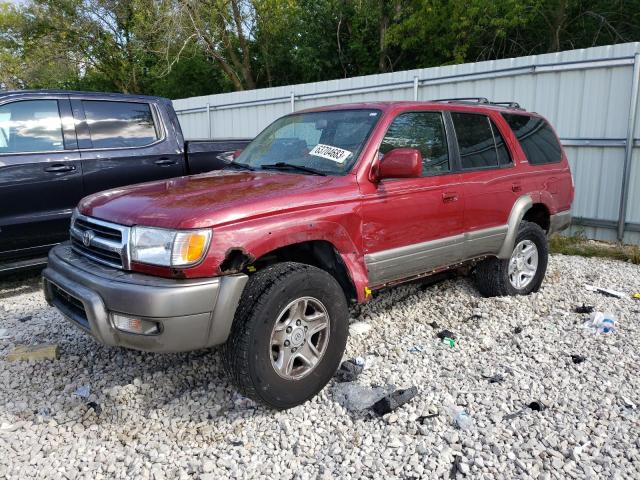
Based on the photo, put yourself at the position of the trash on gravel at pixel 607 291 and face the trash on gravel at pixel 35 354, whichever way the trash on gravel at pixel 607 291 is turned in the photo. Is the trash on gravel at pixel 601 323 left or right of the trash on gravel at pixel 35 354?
left

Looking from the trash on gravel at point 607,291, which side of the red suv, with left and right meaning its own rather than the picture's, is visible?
back

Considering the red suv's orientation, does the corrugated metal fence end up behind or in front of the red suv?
behind

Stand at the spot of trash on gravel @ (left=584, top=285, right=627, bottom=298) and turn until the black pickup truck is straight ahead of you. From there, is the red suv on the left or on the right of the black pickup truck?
left

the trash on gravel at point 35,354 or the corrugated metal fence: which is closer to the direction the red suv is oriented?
the trash on gravel

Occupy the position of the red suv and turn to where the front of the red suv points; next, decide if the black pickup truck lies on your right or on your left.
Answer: on your right

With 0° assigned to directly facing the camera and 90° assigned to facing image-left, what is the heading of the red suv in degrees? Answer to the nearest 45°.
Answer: approximately 45°

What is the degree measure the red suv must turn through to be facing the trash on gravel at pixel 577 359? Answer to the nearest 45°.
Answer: approximately 135° to its left

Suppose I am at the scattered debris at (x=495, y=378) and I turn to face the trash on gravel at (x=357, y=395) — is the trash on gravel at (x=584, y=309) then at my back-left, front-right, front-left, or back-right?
back-right
